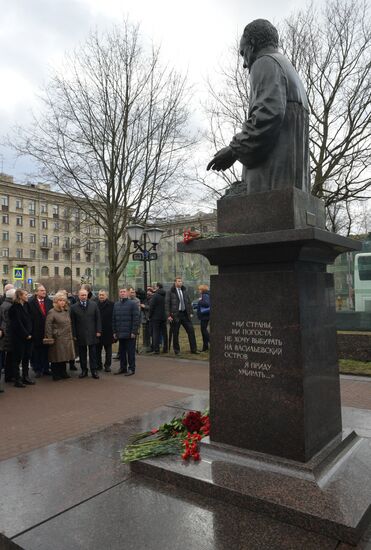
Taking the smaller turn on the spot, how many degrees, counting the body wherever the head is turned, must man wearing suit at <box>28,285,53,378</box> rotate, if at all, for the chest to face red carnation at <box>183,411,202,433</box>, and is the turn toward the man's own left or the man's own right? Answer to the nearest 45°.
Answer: approximately 45° to the man's own right

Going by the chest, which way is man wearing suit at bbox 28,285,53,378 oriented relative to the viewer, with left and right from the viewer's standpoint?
facing the viewer and to the right of the viewer

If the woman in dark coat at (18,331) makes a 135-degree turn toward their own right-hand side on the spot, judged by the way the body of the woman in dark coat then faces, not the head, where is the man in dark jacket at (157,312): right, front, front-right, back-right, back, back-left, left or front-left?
back-right

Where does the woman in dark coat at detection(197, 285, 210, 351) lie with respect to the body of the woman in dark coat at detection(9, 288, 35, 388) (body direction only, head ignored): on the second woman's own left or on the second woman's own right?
on the second woman's own left

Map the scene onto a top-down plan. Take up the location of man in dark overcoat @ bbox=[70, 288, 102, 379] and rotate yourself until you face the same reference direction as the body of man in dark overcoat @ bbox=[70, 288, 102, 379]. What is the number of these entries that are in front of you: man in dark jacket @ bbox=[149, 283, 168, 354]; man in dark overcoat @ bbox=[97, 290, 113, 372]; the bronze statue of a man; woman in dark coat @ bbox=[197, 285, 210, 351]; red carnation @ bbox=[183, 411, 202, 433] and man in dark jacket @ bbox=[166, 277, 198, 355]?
2

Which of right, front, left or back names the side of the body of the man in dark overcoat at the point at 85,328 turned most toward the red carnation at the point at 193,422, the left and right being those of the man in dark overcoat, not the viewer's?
front

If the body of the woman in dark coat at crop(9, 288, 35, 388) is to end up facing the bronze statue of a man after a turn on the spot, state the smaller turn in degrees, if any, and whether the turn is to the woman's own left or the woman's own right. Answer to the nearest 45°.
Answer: approximately 45° to the woman's own right

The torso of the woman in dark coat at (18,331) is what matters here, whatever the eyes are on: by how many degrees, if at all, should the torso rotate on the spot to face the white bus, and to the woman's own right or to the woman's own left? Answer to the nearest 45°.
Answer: approximately 45° to the woman's own left

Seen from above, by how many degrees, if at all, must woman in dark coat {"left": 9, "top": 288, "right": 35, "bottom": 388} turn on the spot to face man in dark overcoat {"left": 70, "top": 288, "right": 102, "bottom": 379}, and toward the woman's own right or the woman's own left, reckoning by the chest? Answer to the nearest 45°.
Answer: approximately 45° to the woman's own left

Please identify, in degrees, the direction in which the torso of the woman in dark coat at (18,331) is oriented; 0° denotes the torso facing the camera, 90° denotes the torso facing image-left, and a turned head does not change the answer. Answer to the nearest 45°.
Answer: approximately 315°
